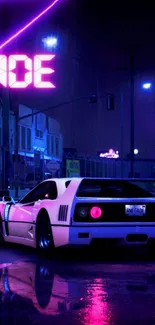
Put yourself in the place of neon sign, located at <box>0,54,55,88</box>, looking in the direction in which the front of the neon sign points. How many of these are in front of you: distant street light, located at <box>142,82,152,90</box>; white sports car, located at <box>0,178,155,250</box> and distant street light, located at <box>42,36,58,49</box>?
1

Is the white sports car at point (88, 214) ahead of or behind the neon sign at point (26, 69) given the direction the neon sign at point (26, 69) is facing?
ahead

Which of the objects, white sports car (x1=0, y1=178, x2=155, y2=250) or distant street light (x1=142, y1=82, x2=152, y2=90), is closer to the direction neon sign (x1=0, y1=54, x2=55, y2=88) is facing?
the white sports car

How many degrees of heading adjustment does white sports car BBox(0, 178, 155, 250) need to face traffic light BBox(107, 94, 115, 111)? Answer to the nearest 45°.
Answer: approximately 45° to its right

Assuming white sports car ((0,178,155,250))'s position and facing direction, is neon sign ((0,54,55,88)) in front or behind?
in front

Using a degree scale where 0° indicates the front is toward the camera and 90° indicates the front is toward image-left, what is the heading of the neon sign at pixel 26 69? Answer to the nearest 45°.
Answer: approximately 0°

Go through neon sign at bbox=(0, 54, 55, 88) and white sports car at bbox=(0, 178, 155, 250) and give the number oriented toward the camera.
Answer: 1

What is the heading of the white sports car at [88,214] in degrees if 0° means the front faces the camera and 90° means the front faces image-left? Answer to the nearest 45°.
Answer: approximately 135°
